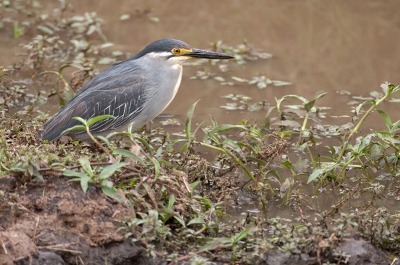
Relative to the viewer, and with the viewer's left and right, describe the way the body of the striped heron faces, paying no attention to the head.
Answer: facing to the right of the viewer
